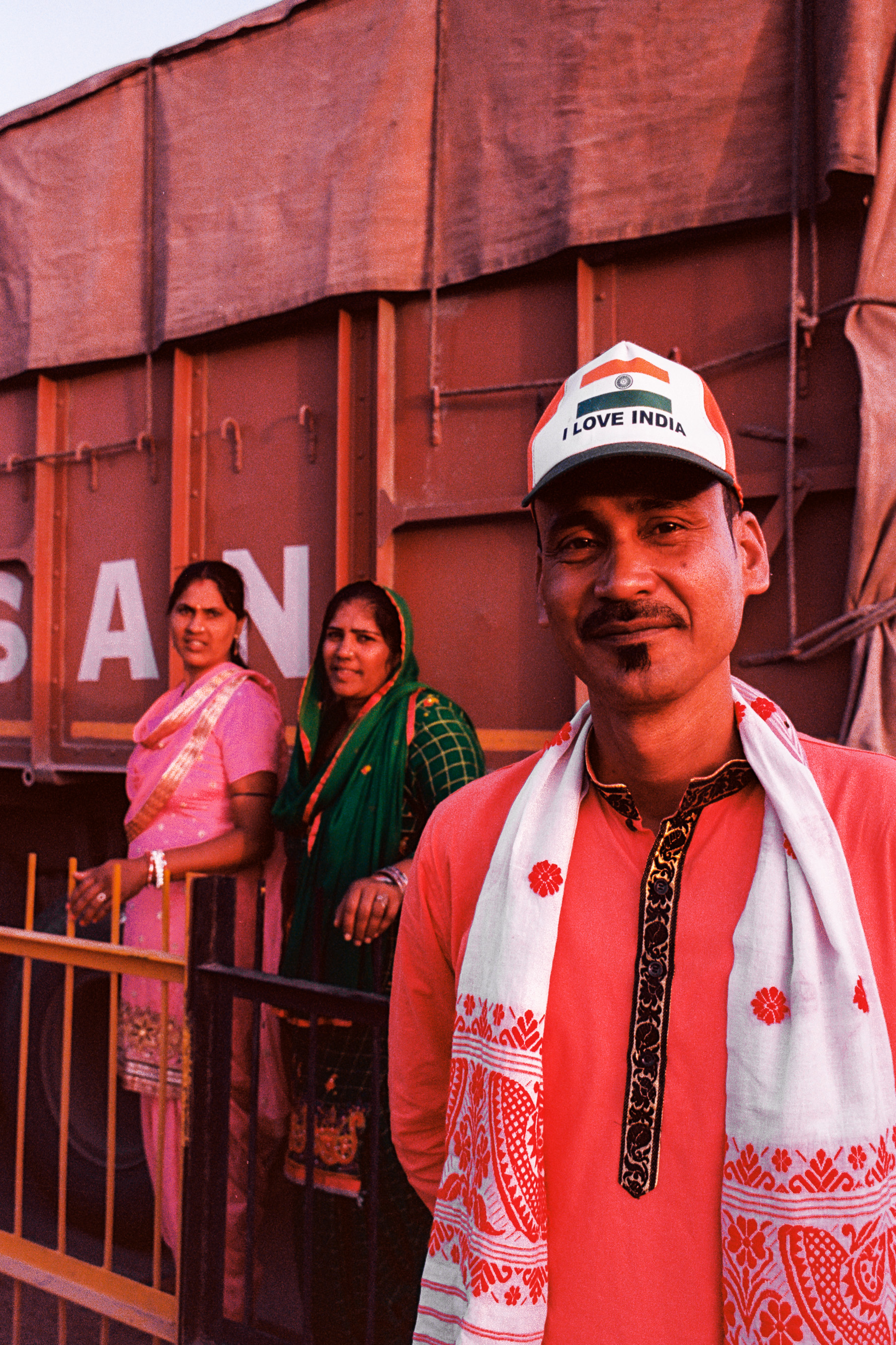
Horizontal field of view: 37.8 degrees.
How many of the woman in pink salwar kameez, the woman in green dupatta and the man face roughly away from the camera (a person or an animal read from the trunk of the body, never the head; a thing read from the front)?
0

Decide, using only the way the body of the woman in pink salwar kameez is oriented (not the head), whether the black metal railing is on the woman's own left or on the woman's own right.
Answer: on the woman's own left

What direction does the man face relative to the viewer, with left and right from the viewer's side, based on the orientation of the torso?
facing the viewer

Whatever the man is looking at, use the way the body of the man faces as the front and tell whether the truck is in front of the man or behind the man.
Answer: behind

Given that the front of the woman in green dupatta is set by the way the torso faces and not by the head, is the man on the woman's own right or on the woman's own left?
on the woman's own left

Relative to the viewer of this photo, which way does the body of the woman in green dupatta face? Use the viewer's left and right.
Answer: facing the viewer and to the left of the viewer

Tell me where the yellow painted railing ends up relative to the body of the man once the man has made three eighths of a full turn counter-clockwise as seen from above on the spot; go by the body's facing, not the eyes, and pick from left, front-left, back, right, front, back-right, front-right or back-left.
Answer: left
